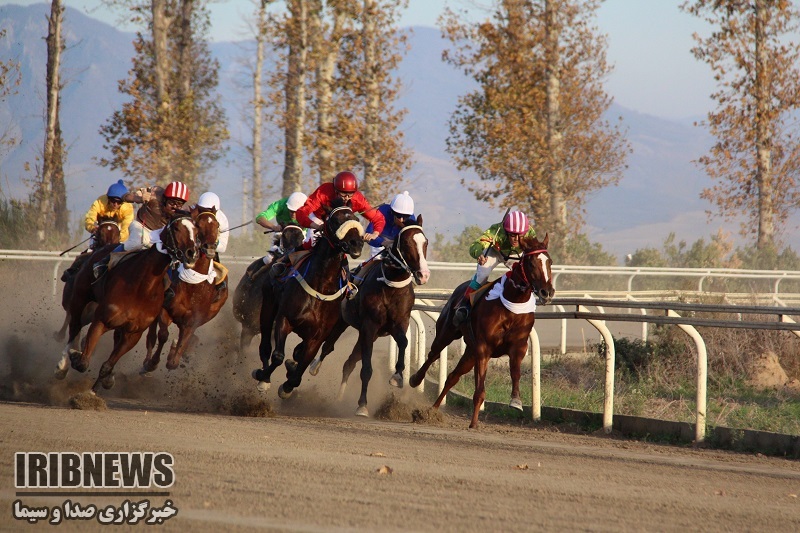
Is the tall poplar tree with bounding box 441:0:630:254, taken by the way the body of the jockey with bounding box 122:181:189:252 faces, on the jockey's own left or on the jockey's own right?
on the jockey's own left

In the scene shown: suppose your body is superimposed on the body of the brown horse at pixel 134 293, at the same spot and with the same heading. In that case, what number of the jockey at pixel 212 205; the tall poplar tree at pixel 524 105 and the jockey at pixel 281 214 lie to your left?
3

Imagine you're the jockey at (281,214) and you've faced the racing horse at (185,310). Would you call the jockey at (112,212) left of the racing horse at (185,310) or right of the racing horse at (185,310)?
right

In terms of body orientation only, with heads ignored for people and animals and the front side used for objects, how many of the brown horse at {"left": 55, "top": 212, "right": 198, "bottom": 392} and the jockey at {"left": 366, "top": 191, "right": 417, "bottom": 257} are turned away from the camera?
0

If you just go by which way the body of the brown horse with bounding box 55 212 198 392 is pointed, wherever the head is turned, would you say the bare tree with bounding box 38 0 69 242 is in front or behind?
behind
